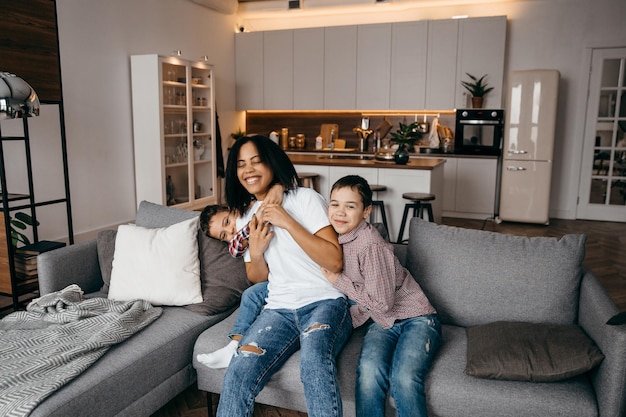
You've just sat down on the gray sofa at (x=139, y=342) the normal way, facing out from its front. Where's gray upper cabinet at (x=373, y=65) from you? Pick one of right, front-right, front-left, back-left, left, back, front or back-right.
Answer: back

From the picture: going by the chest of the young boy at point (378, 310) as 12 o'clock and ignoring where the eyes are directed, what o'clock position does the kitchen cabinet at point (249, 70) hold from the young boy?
The kitchen cabinet is roughly at 4 o'clock from the young boy.

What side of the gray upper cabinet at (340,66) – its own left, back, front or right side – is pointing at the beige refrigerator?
left

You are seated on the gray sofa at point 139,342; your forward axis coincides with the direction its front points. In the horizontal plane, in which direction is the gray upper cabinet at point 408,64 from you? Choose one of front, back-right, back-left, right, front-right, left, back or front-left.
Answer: back

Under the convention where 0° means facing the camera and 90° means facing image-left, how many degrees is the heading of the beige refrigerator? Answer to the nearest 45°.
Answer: approximately 0°

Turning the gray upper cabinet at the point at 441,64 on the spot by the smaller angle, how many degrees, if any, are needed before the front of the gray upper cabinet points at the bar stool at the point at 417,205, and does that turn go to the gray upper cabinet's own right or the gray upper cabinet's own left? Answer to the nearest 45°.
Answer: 0° — it already faces it

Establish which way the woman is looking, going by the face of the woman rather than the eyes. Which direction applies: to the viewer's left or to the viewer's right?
to the viewer's left

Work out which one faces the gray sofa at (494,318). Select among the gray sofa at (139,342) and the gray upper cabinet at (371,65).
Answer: the gray upper cabinet

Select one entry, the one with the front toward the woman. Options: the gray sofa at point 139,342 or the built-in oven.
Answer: the built-in oven

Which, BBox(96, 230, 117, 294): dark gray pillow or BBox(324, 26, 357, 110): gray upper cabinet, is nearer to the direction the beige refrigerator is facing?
the dark gray pillow

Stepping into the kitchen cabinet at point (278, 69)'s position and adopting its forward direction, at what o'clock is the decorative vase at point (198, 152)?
The decorative vase is roughly at 1 o'clock from the kitchen cabinet.

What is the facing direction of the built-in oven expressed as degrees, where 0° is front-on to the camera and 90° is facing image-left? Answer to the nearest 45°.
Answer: approximately 0°

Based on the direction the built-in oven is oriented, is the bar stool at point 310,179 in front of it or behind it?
in front
